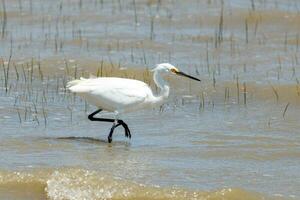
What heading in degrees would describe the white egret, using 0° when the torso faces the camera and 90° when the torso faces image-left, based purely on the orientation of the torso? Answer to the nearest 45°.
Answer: approximately 270°
